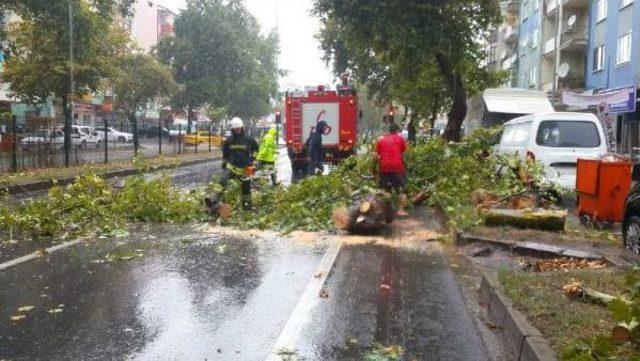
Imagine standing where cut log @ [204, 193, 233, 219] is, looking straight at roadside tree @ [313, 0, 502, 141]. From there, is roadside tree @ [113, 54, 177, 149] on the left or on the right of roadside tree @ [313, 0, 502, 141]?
left

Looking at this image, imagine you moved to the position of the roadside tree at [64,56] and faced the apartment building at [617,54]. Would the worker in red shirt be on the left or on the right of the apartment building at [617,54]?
right

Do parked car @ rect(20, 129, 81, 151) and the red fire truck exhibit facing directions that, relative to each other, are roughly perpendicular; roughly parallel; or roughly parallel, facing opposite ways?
roughly perpendicular
